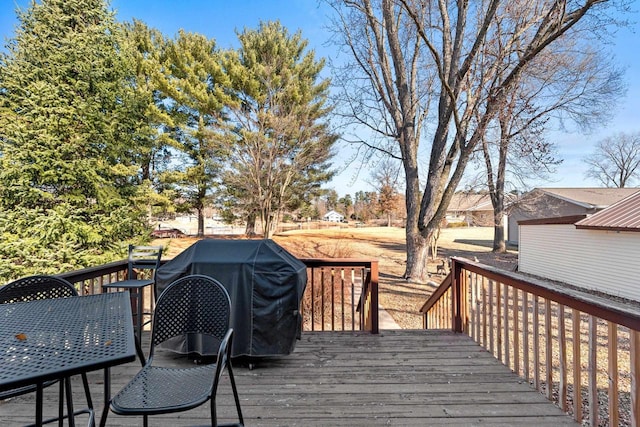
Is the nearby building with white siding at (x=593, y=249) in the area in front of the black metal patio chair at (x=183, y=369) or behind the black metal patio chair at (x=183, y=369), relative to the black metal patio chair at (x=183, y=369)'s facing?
behind

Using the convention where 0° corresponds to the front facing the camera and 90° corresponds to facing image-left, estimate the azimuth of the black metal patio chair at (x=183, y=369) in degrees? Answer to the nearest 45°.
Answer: approximately 45°

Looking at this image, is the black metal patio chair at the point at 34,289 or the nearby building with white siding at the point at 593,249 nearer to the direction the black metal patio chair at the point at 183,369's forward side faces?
the black metal patio chair

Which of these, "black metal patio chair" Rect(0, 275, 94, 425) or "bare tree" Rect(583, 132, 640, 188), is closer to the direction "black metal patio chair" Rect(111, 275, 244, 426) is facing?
the black metal patio chair

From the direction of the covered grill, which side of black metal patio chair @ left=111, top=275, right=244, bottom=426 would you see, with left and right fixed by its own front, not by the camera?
back

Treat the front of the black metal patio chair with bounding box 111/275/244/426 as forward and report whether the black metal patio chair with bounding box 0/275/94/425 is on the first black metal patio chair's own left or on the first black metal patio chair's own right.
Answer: on the first black metal patio chair's own right

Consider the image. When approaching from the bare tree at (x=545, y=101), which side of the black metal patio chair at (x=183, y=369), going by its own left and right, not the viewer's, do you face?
back

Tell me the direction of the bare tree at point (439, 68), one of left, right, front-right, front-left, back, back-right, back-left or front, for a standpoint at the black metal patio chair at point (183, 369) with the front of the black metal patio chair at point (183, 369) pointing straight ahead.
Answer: back

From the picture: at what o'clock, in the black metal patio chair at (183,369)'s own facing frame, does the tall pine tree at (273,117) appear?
The tall pine tree is roughly at 5 o'clock from the black metal patio chair.

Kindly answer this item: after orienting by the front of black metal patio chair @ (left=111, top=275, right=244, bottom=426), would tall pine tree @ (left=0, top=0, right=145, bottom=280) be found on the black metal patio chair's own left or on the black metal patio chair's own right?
on the black metal patio chair's own right
